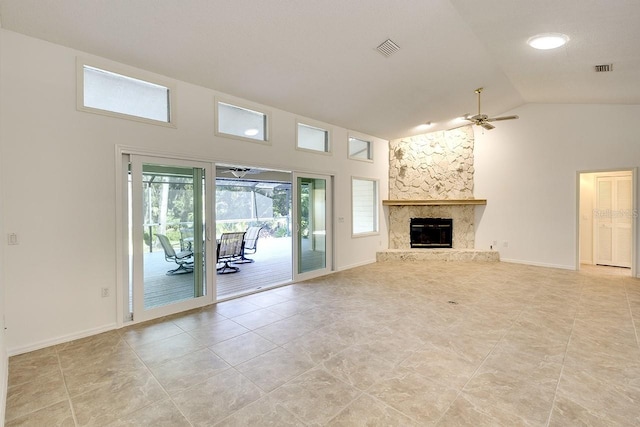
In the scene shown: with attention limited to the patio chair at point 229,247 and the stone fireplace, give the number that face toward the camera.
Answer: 1

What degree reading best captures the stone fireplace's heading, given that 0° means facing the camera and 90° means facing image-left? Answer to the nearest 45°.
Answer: approximately 0°

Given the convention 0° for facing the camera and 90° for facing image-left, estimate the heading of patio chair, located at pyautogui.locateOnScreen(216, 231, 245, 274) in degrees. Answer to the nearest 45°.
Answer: approximately 135°

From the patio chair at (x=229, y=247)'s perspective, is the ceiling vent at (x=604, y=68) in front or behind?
behind

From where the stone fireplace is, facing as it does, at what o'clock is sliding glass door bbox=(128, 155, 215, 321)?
The sliding glass door is roughly at 1 o'clock from the stone fireplace.

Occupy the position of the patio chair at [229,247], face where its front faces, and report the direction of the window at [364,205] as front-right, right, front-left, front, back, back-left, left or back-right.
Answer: back-right

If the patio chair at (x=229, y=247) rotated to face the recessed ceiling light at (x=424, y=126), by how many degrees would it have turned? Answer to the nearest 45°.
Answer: approximately 135° to its right

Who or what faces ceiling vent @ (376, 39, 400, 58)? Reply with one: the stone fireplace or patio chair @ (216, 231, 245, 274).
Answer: the stone fireplace

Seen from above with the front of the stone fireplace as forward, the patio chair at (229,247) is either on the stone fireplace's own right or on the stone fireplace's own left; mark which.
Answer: on the stone fireplace's own right

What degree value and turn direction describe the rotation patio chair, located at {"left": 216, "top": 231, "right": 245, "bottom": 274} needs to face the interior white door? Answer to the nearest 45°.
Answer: approximately 135° to its right

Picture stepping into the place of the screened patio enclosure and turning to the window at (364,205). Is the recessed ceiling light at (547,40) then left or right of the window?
right
